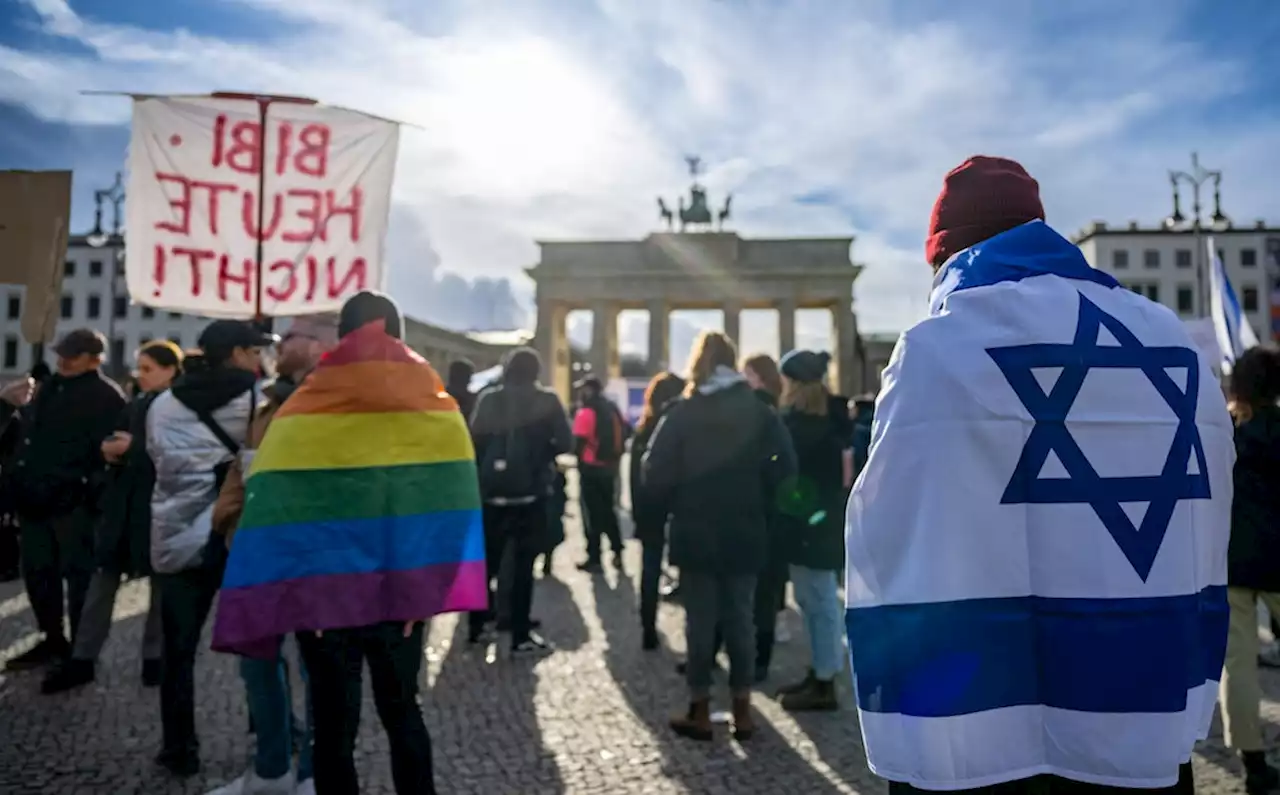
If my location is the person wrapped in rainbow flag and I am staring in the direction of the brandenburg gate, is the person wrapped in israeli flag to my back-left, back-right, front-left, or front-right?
back-right

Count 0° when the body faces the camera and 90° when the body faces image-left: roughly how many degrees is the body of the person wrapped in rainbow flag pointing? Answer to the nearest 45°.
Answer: approximately 180°

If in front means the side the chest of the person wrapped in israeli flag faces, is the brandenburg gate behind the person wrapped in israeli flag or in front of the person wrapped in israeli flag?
in front

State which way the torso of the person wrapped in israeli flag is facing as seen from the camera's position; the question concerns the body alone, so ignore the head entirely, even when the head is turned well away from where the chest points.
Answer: away from the camera

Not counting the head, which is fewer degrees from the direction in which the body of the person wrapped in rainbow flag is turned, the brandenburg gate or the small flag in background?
the brandenburg gate

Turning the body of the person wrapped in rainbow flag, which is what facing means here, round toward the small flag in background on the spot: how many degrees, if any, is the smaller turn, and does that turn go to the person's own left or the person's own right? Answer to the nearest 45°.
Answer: approximately 45° to the person's own right

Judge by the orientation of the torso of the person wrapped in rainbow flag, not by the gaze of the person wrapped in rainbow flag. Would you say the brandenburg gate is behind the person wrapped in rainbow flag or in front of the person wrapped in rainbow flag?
in front

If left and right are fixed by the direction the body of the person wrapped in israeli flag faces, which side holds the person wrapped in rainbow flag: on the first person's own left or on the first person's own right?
on the first person's own left

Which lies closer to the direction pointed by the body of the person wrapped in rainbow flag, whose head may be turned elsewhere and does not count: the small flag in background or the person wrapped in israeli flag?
the small flag in background

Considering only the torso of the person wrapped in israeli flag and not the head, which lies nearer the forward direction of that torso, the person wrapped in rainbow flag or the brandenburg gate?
the brandenburg gate

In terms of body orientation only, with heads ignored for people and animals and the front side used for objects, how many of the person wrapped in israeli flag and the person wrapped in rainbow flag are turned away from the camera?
2

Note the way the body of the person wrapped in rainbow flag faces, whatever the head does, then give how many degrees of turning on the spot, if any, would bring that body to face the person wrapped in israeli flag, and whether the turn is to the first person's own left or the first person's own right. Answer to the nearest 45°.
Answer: approximately 135° to the first person's own right
